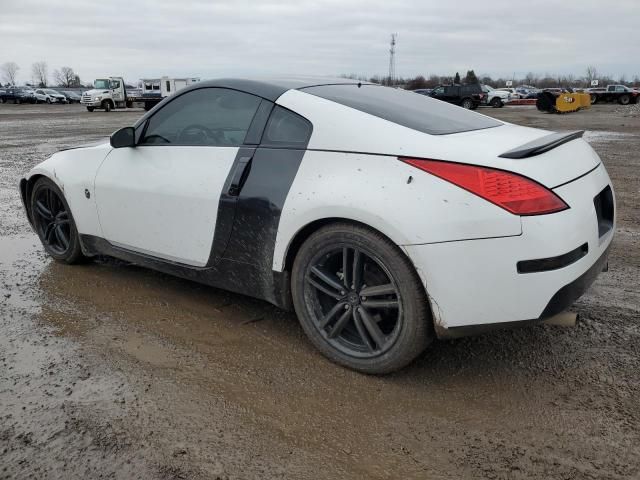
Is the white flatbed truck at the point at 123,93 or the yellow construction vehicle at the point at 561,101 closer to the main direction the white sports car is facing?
the white flatbed truck

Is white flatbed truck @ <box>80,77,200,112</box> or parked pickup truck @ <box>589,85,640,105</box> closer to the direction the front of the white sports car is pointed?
the white flatbed truck

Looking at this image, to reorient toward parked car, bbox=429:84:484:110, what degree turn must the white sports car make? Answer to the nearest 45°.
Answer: approximately 45° to its right

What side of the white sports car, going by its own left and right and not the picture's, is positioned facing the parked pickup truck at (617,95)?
right

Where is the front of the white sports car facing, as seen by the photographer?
facing away from the viewer and to the left of the viewer

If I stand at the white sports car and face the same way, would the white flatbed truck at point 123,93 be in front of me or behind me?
in front

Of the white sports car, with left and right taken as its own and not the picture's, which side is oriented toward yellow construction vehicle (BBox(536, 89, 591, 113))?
right
